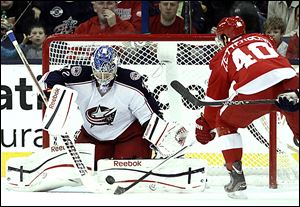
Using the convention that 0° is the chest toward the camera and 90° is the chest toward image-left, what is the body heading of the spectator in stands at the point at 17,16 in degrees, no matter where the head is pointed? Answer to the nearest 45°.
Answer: approximately 0°

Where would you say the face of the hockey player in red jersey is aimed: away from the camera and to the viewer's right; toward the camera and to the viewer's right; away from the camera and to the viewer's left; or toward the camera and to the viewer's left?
away from the camera and to the viewer's left

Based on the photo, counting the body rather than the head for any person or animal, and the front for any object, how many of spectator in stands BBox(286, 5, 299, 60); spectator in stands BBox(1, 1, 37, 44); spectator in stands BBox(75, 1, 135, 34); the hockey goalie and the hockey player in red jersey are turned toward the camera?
4

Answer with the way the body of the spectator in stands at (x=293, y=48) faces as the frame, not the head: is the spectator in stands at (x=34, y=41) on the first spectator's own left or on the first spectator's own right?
on the first spectator's own right

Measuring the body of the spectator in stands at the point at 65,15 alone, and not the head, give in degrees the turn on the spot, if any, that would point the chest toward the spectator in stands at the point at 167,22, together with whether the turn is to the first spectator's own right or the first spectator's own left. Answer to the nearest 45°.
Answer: approximately 90° to the first spectator's own left

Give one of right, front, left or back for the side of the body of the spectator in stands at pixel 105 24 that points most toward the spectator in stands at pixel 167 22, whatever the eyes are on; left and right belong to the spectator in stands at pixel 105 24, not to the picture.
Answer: left
